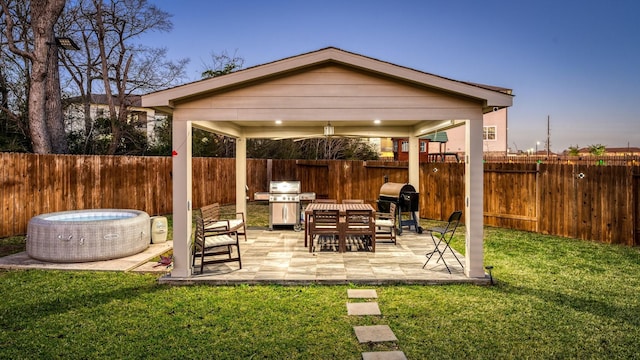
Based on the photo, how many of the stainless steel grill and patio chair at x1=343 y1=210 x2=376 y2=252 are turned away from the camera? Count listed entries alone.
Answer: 1

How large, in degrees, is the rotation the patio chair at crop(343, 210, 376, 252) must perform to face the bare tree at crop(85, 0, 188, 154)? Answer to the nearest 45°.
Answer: approximately 45° to its left

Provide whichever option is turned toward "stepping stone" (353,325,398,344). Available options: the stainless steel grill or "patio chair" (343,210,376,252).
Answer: the stainless steel grill

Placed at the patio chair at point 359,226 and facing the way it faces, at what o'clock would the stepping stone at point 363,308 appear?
The stepping stone is roughly at 6 o'clock from the patio chair.

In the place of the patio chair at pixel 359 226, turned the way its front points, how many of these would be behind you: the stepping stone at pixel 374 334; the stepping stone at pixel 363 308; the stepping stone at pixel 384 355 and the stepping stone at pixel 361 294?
4

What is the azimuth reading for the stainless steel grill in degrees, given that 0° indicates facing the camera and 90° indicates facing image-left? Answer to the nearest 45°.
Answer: approximately 0°

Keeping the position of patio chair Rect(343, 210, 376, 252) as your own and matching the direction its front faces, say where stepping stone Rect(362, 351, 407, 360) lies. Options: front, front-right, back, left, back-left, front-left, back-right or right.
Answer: back

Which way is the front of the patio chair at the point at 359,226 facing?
away from the camera

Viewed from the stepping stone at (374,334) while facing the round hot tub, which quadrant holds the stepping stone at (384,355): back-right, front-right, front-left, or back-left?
back-left

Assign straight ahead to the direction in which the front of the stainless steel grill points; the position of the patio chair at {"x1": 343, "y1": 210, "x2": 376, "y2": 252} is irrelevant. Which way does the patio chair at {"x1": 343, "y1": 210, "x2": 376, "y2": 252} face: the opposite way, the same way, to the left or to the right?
the opposite way

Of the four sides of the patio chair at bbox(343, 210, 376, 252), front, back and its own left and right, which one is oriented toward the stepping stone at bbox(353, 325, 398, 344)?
back

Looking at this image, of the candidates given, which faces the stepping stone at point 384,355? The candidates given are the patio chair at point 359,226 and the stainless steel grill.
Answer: the stainless steel grill
